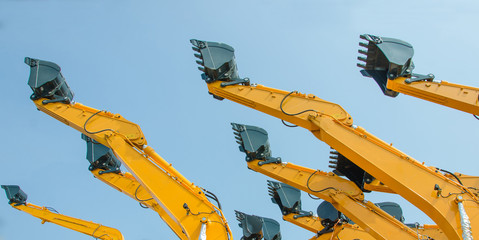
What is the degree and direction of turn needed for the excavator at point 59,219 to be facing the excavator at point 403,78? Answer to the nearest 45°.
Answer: approximately 135° to its left

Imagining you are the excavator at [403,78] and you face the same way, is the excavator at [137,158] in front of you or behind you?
in front

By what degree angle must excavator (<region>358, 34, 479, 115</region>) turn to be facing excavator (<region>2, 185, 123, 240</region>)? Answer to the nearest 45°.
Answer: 0° — it already faces it

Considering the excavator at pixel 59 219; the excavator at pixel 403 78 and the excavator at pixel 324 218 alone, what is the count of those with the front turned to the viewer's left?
3

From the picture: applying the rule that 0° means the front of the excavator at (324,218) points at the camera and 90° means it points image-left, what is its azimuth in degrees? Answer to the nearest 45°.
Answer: approximately 90°

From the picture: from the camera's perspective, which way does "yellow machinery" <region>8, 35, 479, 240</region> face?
to the viewer's left

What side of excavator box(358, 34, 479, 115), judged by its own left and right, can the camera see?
left

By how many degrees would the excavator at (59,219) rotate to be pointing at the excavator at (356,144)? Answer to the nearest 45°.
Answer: approximately 135° to its left

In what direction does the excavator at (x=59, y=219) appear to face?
to the viewer's left

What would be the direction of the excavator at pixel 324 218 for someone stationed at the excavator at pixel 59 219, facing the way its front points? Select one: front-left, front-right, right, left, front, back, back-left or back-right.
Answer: back-left
